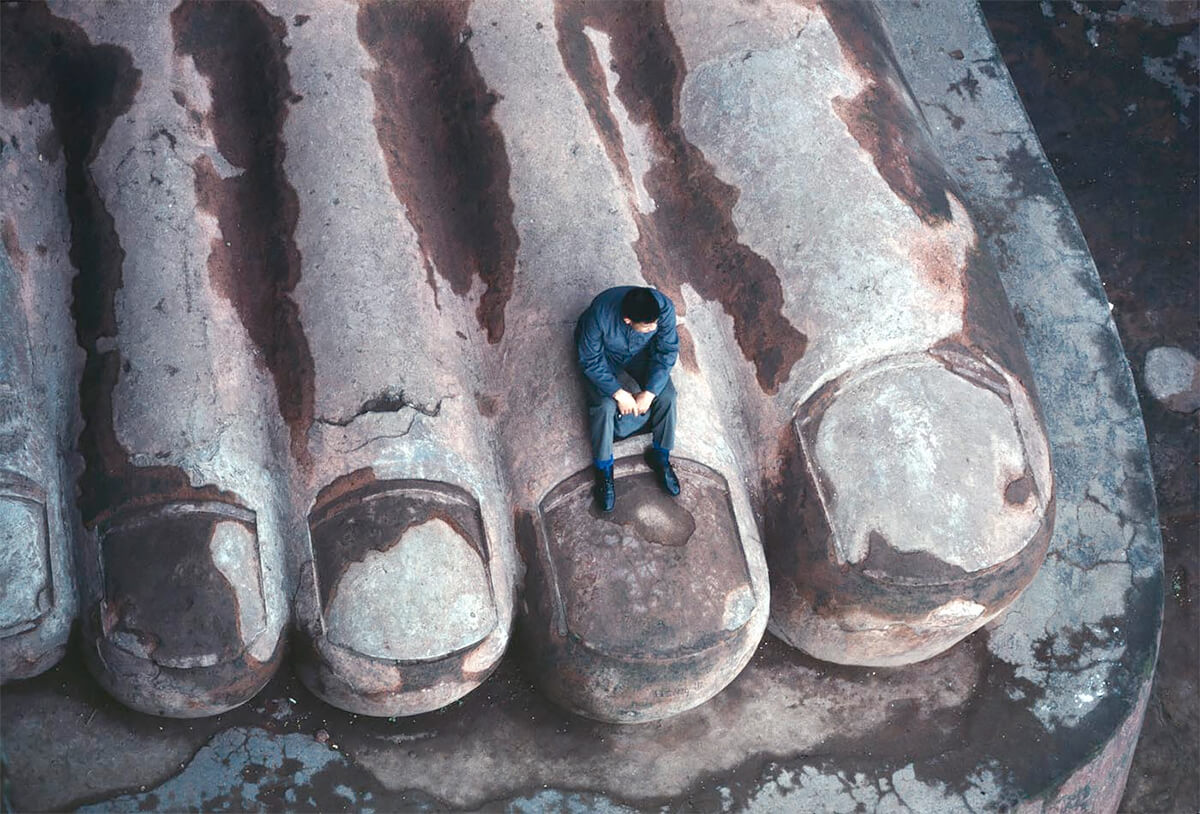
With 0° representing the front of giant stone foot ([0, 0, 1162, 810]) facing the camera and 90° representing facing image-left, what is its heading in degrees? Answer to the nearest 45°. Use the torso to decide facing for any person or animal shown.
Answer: approximately 0°

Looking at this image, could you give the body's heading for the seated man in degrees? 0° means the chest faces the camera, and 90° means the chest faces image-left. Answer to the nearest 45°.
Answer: approximately 0°
